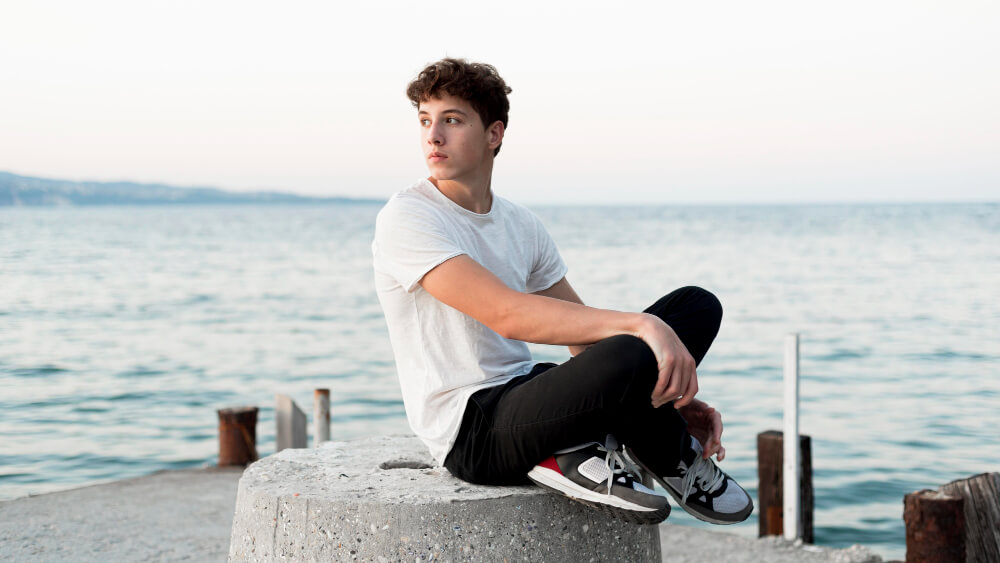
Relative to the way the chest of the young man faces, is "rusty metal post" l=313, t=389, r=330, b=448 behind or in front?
behind

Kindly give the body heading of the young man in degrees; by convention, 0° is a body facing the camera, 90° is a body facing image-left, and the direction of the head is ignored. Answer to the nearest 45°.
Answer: approximately 315°

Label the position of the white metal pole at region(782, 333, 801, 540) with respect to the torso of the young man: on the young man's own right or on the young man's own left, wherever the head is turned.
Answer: on the young man's own left

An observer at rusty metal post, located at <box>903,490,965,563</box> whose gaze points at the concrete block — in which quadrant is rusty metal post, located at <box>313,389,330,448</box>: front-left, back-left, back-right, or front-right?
front-right

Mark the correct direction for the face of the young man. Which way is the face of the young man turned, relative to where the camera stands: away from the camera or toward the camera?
toward the camera

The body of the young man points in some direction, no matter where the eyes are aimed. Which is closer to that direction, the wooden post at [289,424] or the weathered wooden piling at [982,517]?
the weathered wooden piling

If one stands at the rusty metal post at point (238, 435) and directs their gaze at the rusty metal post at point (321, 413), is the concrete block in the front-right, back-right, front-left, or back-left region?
front-right
